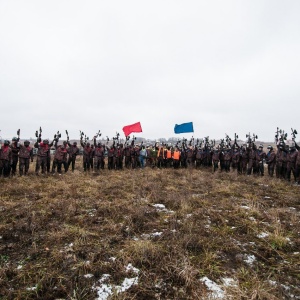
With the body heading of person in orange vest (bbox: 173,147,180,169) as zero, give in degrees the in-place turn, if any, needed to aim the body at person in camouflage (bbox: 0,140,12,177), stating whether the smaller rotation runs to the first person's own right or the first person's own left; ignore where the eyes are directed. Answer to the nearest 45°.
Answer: approximately 45° to the first person's own right

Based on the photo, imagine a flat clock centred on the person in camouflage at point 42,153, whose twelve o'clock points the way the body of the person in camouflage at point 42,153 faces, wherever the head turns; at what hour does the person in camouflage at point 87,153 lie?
the person in camouflage at point 87,153 is roughly at 8 o'clock from the person in camouflage at point 42,153.

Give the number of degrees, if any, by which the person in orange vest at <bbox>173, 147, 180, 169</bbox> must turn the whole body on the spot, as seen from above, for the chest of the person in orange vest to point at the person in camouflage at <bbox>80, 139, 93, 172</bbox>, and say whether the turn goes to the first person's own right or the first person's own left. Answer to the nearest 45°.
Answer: approximately 45° to the first person's own right

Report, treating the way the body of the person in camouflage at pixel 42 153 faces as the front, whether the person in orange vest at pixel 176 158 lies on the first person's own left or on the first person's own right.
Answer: on the first person's own left

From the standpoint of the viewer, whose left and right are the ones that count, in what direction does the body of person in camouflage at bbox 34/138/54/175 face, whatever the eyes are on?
facing the viewer

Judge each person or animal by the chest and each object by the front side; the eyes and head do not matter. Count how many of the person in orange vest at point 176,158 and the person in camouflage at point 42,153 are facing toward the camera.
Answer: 2

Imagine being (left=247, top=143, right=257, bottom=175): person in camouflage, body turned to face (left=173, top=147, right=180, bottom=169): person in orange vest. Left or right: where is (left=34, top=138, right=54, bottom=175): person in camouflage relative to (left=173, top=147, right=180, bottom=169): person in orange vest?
left

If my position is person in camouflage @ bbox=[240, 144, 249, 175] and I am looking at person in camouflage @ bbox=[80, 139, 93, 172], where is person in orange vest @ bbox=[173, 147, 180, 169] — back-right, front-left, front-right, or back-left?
front-right

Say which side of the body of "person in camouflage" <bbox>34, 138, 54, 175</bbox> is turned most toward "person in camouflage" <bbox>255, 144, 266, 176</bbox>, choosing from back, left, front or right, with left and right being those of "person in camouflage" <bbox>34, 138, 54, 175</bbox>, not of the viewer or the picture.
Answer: left

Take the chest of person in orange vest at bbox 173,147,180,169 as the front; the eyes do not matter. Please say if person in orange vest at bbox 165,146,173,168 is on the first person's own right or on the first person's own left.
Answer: on the first person's own right

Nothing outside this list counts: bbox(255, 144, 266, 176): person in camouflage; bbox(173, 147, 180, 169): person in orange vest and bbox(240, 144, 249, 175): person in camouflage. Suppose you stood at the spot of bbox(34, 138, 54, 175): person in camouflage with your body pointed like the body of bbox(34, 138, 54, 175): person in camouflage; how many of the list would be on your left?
3

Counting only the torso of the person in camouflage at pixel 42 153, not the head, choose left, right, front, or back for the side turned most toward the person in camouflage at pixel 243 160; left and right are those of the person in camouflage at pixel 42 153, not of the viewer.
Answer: left

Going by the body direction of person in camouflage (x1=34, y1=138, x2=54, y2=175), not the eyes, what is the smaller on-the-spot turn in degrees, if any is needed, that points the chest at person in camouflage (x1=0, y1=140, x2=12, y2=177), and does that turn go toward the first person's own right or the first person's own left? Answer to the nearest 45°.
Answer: approximately 45° to the first person's own right

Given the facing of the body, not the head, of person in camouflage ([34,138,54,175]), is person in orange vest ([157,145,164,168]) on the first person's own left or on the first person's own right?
on the first person's own left
